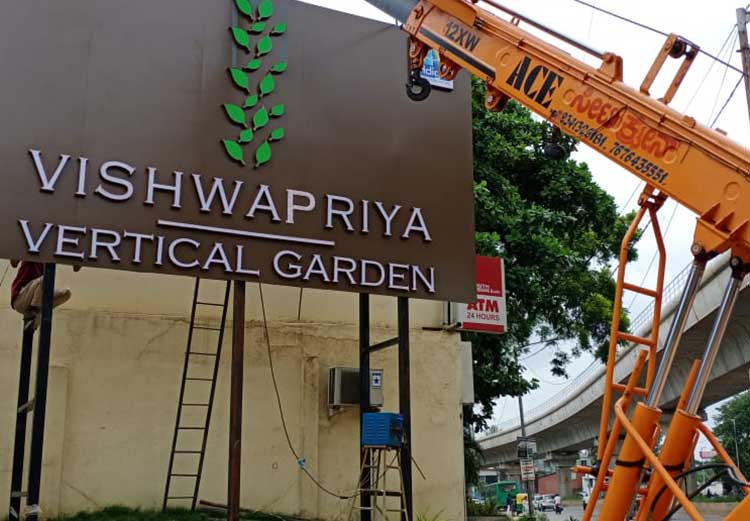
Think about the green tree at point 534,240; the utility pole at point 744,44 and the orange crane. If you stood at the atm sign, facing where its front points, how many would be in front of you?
1

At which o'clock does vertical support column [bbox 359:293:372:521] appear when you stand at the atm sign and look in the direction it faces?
The vertical support column is roughly at 1 o'clock from the atm sign.

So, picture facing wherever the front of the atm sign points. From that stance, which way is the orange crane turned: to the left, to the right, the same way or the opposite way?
to the right

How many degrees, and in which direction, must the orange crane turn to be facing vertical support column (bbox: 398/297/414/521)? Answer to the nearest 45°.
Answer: approximately 45° to its right

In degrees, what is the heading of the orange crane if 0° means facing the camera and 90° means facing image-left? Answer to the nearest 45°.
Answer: approximately 90°

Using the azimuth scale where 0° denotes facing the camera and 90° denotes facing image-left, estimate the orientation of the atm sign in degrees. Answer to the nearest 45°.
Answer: approximately 0°

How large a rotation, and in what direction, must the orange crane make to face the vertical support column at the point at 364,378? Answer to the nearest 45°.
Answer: approximately 45° to its right

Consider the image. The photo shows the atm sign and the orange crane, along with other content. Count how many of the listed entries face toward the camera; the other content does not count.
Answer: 1

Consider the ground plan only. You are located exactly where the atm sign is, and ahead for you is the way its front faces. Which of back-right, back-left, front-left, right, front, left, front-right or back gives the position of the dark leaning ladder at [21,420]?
front-right

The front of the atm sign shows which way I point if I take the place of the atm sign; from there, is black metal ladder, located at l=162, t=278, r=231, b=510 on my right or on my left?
on my right

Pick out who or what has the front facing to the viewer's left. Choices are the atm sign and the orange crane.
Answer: the orange crane
